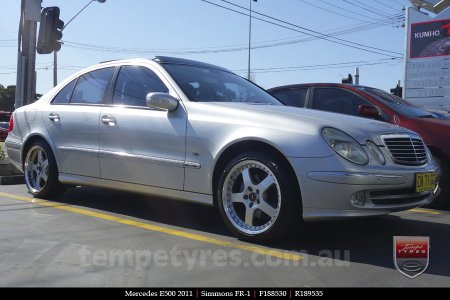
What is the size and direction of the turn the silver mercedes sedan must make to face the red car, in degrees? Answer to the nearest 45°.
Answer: approximately 90° to its left

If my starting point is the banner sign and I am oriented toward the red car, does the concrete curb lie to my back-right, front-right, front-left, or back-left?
front-right

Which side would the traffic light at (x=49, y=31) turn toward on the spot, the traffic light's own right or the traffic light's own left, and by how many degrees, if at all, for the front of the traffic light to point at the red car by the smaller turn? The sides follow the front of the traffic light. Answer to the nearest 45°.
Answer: approximately 90° to the traffic light's own right

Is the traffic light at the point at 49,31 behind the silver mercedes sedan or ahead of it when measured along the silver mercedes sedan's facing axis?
behind

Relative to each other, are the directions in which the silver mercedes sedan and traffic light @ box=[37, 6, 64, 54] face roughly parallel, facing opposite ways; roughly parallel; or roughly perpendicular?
roughly perpendicular

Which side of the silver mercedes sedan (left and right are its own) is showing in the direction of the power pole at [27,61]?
back
